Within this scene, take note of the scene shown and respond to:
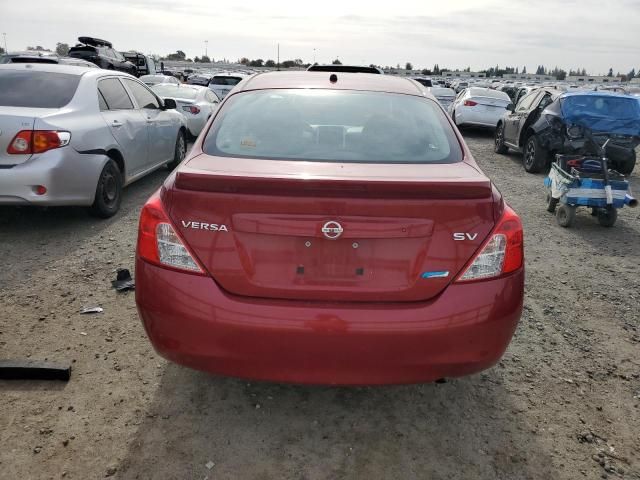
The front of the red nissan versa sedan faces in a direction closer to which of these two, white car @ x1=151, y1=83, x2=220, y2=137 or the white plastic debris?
the white car

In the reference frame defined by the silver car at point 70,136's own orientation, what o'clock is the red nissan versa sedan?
The red nissan versa sedan is roughly at 4 o'clock from the silver car.

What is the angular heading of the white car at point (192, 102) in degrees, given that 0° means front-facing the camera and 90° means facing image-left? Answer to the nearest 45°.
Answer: approximately 225°

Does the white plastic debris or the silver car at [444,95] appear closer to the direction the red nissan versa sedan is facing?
the silver car

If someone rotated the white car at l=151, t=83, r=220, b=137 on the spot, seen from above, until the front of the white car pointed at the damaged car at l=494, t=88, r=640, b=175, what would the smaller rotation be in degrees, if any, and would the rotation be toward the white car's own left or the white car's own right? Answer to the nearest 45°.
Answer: approximately 90° to the white car's own right

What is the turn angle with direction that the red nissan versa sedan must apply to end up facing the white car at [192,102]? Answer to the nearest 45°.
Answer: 0° — it already faces it

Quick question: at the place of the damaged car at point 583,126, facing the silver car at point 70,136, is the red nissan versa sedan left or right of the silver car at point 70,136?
left

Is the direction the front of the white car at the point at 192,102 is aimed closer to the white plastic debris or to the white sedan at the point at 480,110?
the white sedan

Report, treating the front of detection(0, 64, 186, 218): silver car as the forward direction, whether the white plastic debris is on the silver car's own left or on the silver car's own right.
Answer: on the silver car's own right

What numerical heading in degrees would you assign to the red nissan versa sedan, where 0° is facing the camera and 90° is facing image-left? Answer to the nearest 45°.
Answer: approximately 180°

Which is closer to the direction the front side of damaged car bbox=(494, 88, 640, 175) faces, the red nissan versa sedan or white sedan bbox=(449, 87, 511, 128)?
the white sedan

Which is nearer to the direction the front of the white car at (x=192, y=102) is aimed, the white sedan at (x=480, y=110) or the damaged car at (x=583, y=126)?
the white sedan
